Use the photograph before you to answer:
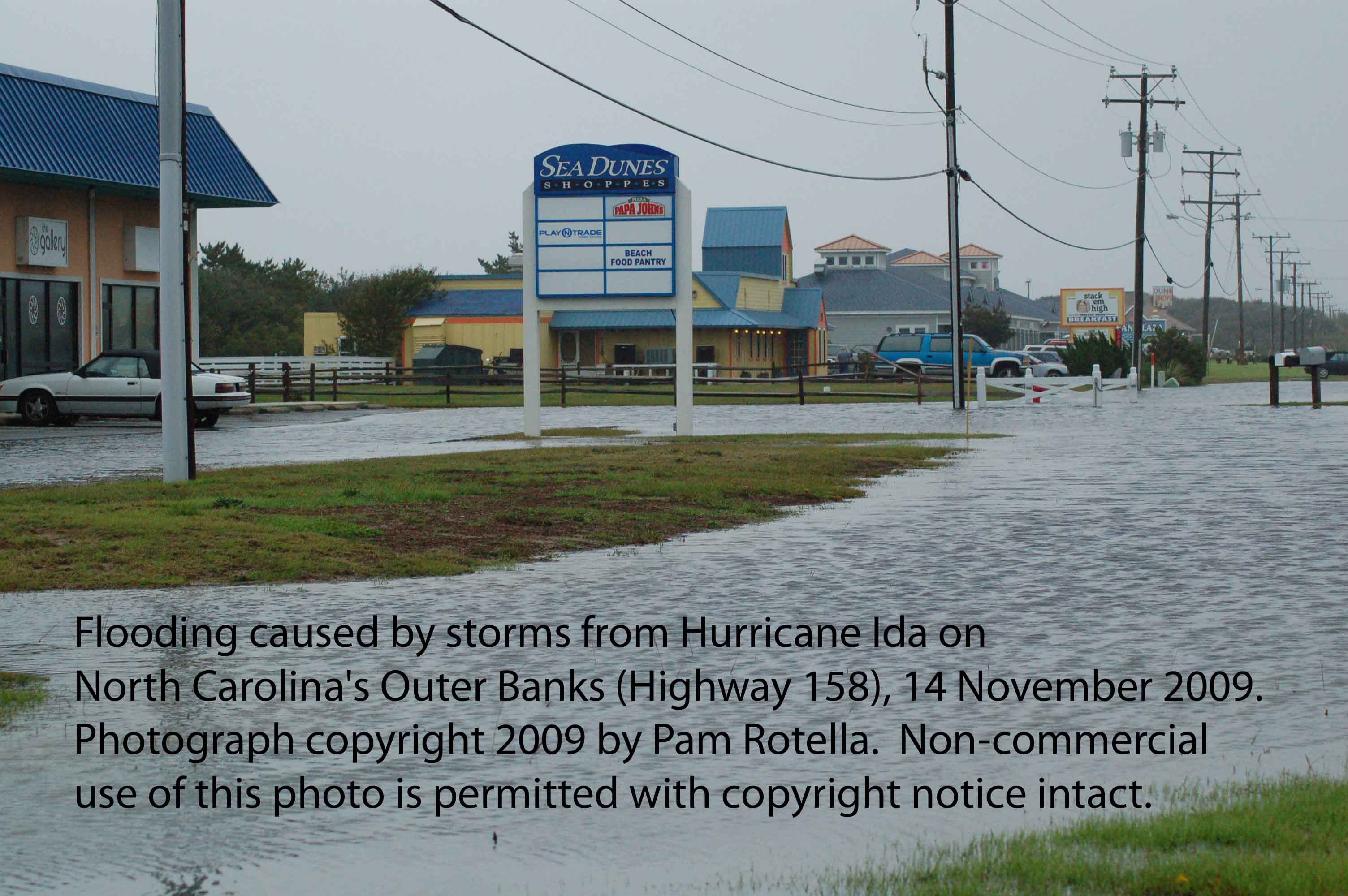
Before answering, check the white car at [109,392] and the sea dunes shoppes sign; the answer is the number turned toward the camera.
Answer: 1

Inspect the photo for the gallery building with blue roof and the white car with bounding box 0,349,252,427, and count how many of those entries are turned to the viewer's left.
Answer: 1

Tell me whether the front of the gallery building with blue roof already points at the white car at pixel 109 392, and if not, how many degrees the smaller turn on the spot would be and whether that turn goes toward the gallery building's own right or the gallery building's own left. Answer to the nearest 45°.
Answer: approximately 45° to the gallery building's own right

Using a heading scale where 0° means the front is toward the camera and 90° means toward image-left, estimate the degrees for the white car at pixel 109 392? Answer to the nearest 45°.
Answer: approximately 90°

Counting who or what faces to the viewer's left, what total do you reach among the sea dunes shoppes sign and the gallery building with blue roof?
0

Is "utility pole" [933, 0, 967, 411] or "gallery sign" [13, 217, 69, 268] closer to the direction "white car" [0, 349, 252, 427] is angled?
the gallery sign

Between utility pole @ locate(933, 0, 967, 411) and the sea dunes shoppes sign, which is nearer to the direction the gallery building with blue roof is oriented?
the sea dunes shoppes sign

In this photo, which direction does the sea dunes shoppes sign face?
toward the camera

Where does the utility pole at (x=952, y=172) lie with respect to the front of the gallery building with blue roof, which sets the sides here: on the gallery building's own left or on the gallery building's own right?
on the gallery building's own left

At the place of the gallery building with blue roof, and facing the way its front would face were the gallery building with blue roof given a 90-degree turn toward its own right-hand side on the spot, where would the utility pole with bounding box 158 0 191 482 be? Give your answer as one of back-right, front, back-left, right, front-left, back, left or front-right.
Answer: front-left

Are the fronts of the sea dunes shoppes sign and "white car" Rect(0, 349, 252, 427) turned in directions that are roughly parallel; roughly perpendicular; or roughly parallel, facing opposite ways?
roughly perpendicular

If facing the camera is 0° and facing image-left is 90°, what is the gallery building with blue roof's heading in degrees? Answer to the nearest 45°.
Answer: approximately 315°
